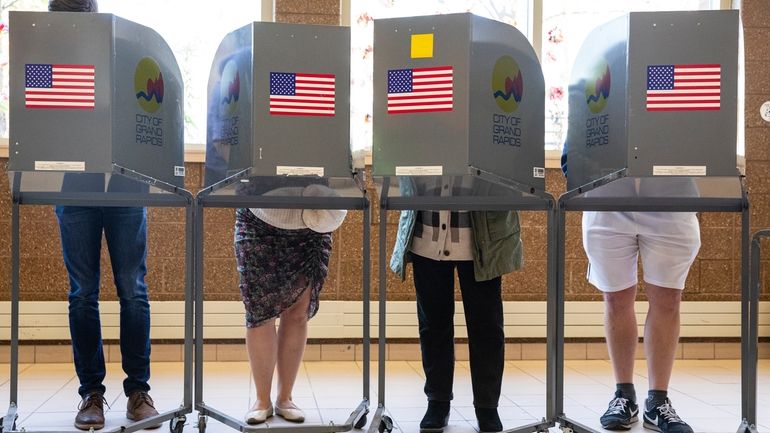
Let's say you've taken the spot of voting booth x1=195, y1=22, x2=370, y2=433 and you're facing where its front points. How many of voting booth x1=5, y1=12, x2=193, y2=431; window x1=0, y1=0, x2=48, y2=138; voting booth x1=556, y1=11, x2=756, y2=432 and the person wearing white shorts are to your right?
2
